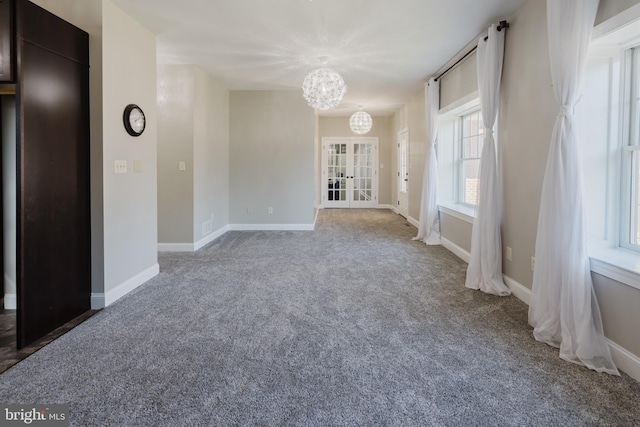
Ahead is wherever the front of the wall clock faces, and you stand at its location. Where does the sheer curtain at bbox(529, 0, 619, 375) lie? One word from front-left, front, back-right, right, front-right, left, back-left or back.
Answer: front

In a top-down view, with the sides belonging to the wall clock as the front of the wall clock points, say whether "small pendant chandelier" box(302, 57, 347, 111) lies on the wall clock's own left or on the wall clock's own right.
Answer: on the wall clock's own left

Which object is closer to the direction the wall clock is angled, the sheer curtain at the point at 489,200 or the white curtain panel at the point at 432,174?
the sheer curtain

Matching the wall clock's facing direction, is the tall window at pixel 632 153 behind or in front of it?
in front

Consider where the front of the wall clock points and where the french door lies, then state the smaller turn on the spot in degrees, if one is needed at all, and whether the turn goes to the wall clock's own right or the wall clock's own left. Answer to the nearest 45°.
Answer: approximately 90° to the wall clock's own left

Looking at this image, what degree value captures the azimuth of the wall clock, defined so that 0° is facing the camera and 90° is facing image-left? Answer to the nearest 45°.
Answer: approximately 315°

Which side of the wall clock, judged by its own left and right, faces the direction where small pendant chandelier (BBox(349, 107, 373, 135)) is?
left

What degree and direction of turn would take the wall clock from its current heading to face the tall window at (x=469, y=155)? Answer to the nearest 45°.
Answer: approximately 45° to its left
